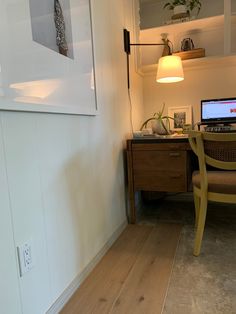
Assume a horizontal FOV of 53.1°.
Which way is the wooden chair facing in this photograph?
away from the camera

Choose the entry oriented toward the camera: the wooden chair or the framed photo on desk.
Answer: the framed photo on desk

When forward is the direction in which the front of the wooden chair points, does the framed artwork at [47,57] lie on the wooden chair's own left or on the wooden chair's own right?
on the wooden chair's own left

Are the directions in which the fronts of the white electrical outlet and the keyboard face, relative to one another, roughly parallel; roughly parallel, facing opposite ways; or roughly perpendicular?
roughly perpendicular

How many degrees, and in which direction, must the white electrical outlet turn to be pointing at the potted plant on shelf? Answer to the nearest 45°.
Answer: approximately 90° to its left

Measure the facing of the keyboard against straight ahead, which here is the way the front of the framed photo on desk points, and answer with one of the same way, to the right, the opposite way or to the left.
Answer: the same way

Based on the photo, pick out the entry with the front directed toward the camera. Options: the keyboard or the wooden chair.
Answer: the keyboard

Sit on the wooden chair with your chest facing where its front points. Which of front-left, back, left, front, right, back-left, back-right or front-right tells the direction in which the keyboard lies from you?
front

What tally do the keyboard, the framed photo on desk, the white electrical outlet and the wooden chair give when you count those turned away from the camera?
1

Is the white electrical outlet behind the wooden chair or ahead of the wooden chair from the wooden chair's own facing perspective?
behind

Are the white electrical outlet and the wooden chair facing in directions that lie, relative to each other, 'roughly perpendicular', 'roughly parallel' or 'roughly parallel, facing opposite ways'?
roughly perpendicular

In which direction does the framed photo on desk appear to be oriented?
toward the camera

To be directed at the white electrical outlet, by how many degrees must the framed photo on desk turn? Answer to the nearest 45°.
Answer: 0° — it already faces it

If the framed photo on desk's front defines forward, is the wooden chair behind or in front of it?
in front

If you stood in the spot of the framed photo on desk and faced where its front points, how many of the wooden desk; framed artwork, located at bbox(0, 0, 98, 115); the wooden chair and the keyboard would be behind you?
0

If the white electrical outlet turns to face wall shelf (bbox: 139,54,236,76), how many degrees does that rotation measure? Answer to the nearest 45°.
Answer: approximately 90° to its left
